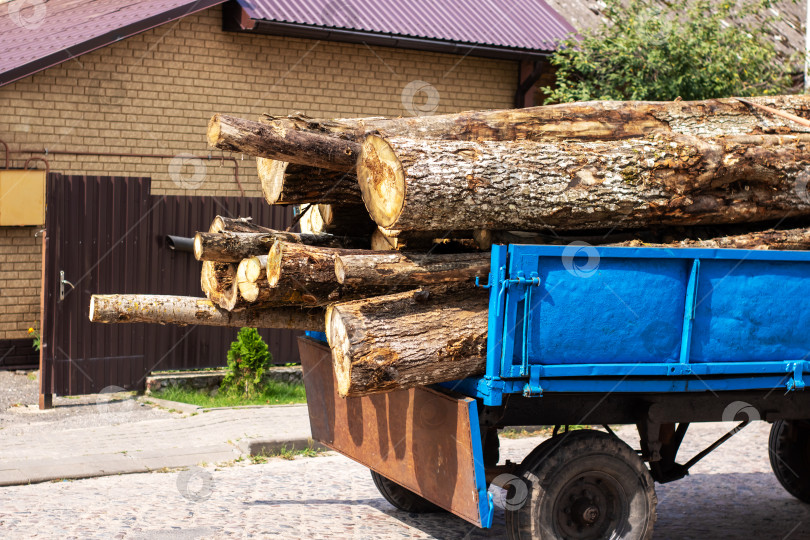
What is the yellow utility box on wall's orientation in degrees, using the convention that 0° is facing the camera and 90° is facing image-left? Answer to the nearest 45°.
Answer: approximately 0°

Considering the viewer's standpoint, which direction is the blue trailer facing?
facing away from the viewer and to the right of the viewer

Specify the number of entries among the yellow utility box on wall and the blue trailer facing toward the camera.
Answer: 1

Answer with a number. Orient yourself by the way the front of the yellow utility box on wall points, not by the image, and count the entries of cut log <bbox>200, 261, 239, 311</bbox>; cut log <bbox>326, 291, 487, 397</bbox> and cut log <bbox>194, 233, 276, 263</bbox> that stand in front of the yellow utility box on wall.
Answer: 3

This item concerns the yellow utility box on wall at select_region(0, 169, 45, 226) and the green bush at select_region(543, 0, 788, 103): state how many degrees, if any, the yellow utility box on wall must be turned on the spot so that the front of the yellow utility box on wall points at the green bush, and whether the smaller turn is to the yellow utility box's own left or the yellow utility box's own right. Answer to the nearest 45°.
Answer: approximately 90° to the yellow utility box's own left

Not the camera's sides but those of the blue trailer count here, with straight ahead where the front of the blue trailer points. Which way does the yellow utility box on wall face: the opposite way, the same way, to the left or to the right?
to the right
